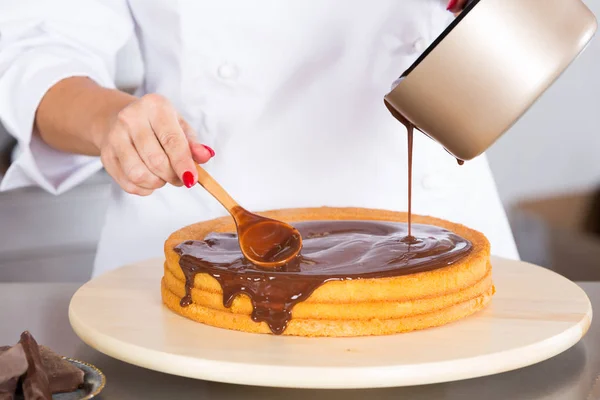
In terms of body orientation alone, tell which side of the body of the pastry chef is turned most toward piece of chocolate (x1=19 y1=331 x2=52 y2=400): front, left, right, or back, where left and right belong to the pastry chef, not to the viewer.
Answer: front

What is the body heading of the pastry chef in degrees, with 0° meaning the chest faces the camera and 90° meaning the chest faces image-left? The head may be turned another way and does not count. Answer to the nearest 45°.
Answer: approximately 0°

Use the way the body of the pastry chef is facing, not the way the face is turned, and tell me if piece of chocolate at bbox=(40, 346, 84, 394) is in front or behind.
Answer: in front

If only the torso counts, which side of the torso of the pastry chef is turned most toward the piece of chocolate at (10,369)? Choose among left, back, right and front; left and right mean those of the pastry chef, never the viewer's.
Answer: front

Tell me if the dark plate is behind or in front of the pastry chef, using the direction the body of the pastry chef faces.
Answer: in front

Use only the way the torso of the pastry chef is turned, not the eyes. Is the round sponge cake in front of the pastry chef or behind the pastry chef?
in front
